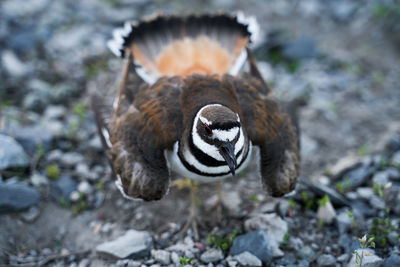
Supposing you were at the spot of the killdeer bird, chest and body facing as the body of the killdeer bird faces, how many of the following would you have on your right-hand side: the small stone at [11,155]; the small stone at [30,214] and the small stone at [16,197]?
3

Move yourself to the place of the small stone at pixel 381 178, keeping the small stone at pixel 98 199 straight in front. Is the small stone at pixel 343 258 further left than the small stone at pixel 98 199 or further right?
left

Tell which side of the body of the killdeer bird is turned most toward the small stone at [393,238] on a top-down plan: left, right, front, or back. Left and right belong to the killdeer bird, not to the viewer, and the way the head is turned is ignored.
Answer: left

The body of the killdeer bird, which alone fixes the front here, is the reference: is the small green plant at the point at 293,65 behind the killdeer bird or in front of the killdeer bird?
behind

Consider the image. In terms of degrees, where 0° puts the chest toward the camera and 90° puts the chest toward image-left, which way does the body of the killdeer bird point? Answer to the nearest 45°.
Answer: approximately 0°

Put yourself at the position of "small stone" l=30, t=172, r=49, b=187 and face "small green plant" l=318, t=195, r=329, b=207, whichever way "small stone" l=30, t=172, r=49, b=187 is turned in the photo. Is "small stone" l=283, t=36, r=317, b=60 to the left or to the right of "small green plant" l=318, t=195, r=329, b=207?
left

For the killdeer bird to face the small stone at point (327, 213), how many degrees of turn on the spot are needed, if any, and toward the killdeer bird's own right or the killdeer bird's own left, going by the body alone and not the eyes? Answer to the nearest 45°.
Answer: approximately 90° to the killdeer bird's own left

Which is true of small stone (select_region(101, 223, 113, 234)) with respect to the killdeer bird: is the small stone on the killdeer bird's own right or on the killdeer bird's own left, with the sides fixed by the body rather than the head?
on the killdeer bird's own right

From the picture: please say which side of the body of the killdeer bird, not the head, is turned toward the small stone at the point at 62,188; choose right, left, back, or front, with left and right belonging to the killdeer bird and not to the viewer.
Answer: right

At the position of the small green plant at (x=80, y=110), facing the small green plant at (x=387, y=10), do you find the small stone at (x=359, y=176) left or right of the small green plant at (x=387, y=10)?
right

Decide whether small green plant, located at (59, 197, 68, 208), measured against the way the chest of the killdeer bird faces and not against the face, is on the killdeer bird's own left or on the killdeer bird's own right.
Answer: on the killdeer bird's own right

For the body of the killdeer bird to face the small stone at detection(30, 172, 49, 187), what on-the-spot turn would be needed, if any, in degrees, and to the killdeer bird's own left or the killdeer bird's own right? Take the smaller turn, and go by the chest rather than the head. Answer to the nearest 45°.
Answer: approximately 90° to the killdeer bird's own right

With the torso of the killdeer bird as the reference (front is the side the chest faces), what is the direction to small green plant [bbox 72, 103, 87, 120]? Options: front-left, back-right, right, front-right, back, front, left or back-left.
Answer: back-right

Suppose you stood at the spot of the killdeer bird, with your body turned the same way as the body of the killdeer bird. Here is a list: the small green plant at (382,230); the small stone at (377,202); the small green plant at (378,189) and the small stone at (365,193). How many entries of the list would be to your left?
4

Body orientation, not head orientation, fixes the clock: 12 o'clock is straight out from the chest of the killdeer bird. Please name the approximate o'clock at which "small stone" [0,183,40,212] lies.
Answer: The small stone is roughly at 3 o'clock from the killdeer bird.
